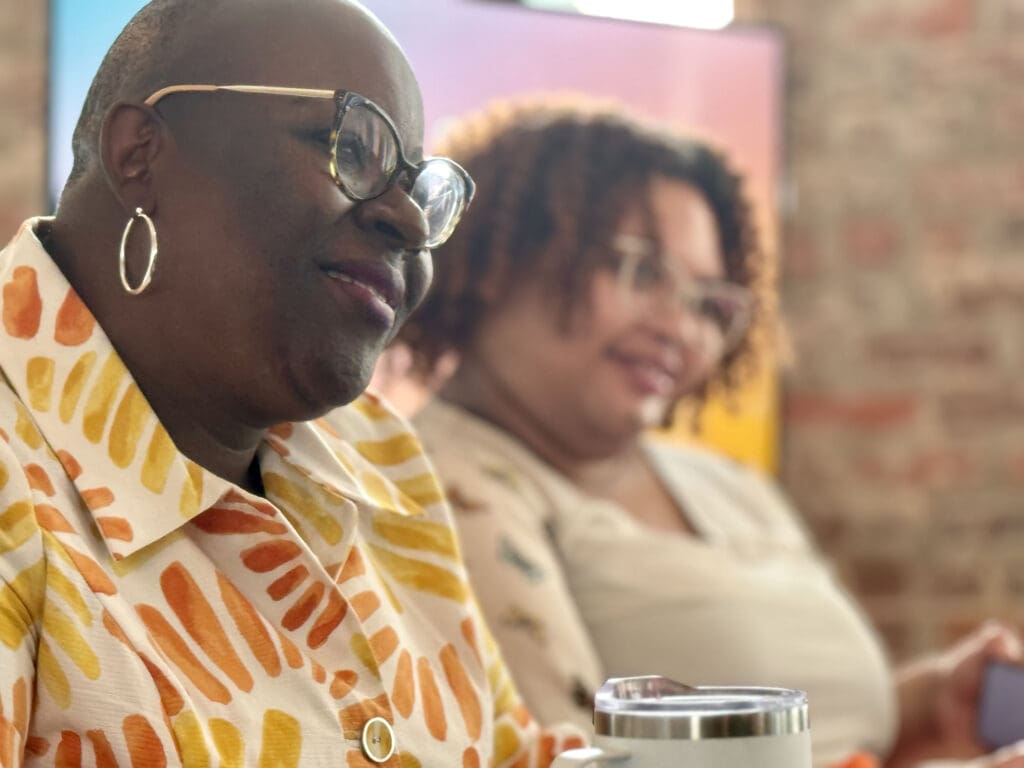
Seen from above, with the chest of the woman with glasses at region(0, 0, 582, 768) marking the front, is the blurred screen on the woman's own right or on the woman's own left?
on the woman's own left

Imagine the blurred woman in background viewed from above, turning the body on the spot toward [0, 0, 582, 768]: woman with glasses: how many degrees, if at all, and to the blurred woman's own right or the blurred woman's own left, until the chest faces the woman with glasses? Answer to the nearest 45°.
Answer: approximately 45° to the blurred woman's own right

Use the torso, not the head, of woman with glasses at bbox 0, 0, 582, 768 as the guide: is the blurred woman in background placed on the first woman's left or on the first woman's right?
on the first woman's left

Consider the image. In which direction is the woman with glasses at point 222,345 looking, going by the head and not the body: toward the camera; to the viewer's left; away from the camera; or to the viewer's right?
to the viewer's right

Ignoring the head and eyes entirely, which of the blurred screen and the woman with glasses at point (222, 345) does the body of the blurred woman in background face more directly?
the woman with glasses

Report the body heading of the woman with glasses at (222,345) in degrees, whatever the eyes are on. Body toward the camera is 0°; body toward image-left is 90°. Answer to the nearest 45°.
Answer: approximately 315°
